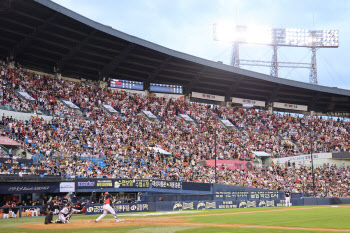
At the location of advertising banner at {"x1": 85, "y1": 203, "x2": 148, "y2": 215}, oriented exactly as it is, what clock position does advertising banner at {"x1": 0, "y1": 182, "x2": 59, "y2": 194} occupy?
advertising banner at {"x1": 0, "y1": 182, "x2": 59, "y2": 194} is roughly at 3 o'clock from advertising banner at {"x1": 85, "y1": 203, "x2": 148, "y2": 215}.

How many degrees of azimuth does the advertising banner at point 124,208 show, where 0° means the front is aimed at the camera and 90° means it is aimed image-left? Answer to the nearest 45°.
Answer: approximately 0°

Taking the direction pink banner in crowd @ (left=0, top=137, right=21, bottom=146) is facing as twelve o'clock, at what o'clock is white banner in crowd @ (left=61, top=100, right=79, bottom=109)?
The white banner in crowd is roughly at 7 o'clock from the pink banner in crowd.

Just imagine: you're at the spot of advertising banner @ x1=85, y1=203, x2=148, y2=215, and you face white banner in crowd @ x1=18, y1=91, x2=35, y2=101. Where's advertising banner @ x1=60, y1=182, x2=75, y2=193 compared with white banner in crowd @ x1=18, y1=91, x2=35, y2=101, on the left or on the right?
left
